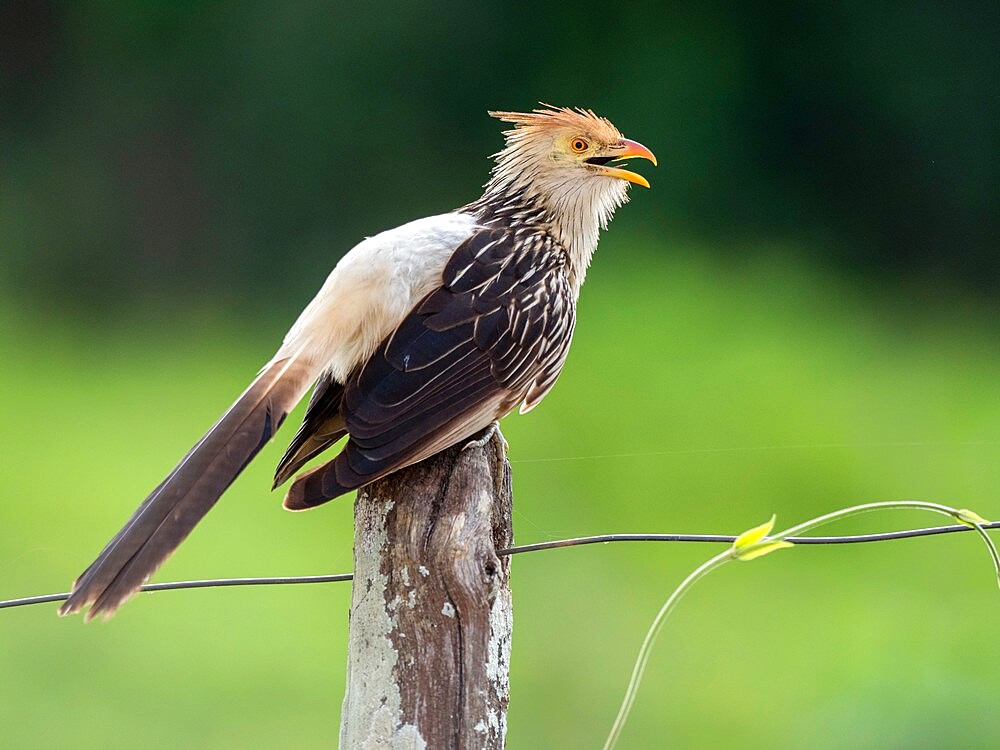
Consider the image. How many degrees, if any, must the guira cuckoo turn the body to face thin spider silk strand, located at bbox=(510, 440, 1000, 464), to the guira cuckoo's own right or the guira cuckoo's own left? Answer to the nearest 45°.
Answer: approximately 45° to the guira cuckoo's own left

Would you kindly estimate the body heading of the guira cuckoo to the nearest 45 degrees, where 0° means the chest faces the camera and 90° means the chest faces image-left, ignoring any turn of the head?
approximately 270°
